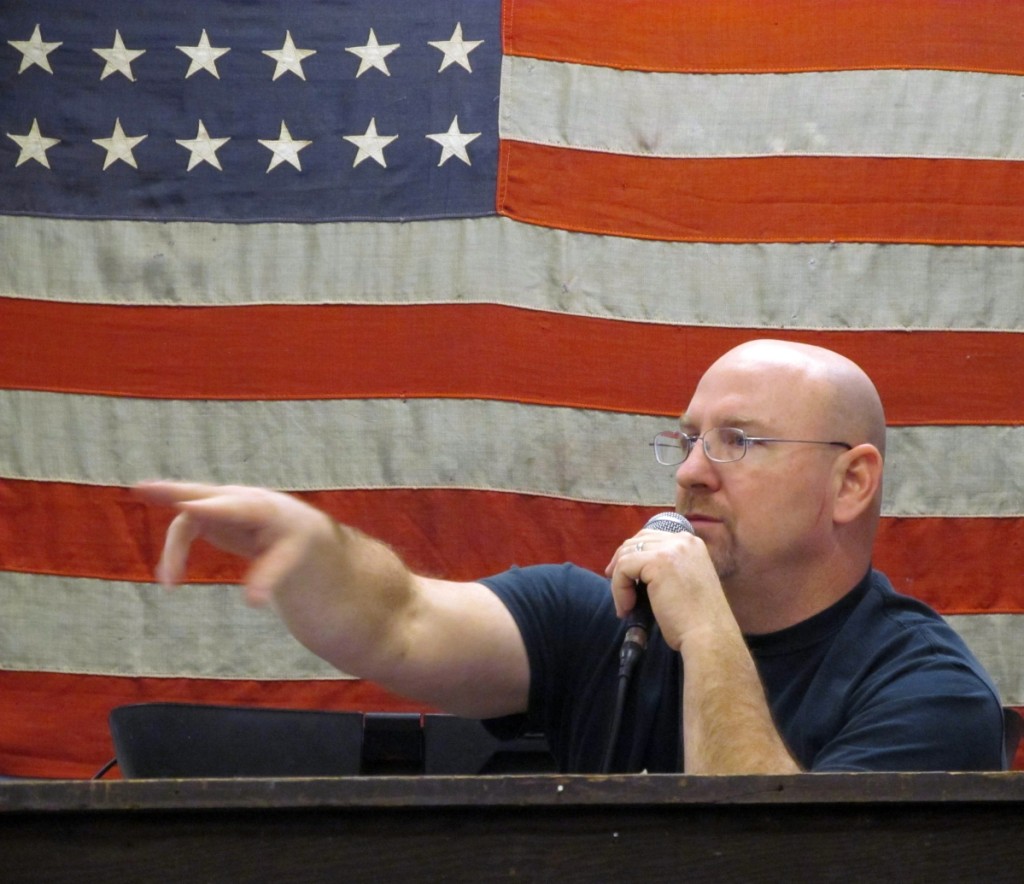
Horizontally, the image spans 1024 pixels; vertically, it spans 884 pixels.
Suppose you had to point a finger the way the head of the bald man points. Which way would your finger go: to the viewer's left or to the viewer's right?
to the viewer's left

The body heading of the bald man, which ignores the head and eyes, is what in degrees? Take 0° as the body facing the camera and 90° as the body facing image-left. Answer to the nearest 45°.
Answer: approximately 45°

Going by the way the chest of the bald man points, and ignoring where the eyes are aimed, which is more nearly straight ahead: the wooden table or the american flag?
the wooden table
